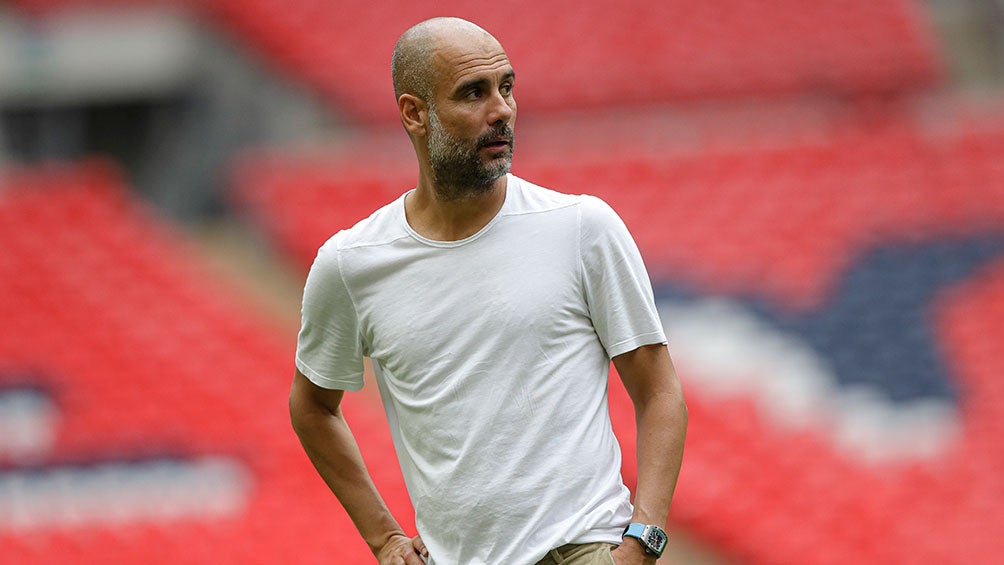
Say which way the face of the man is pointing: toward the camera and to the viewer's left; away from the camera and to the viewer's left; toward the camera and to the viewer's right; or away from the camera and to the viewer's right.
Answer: toward the camera and to the viewer's right

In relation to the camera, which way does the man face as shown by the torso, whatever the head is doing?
toward the camera
